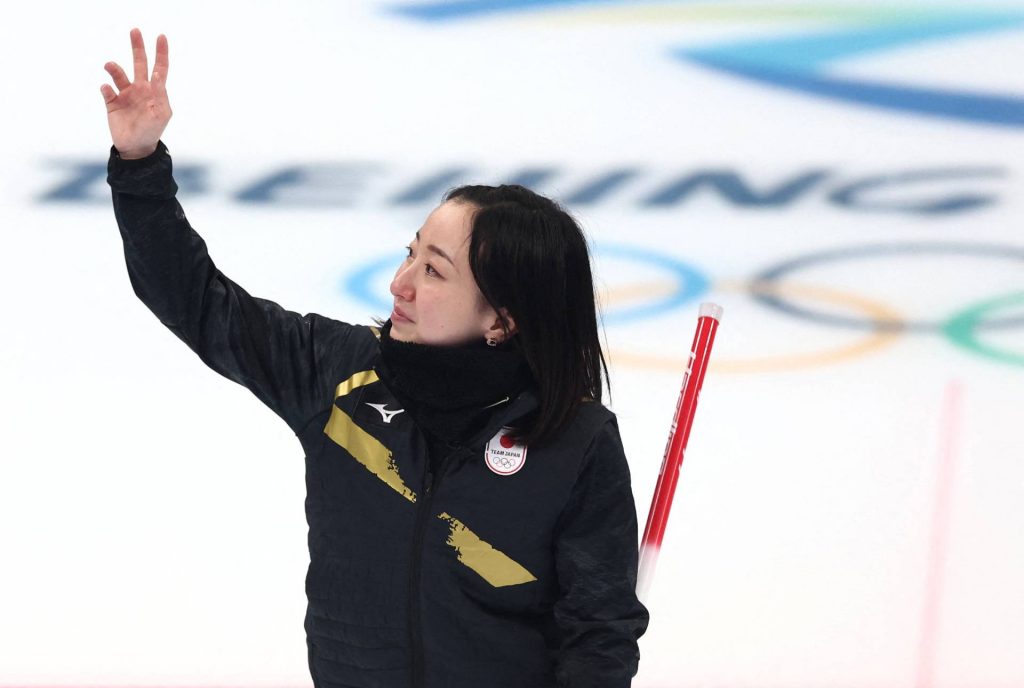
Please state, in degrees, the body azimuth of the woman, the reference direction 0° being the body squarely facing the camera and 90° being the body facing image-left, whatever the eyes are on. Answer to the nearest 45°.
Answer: approximately 45°

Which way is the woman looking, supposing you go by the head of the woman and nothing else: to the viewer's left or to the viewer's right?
to the viewer's left
